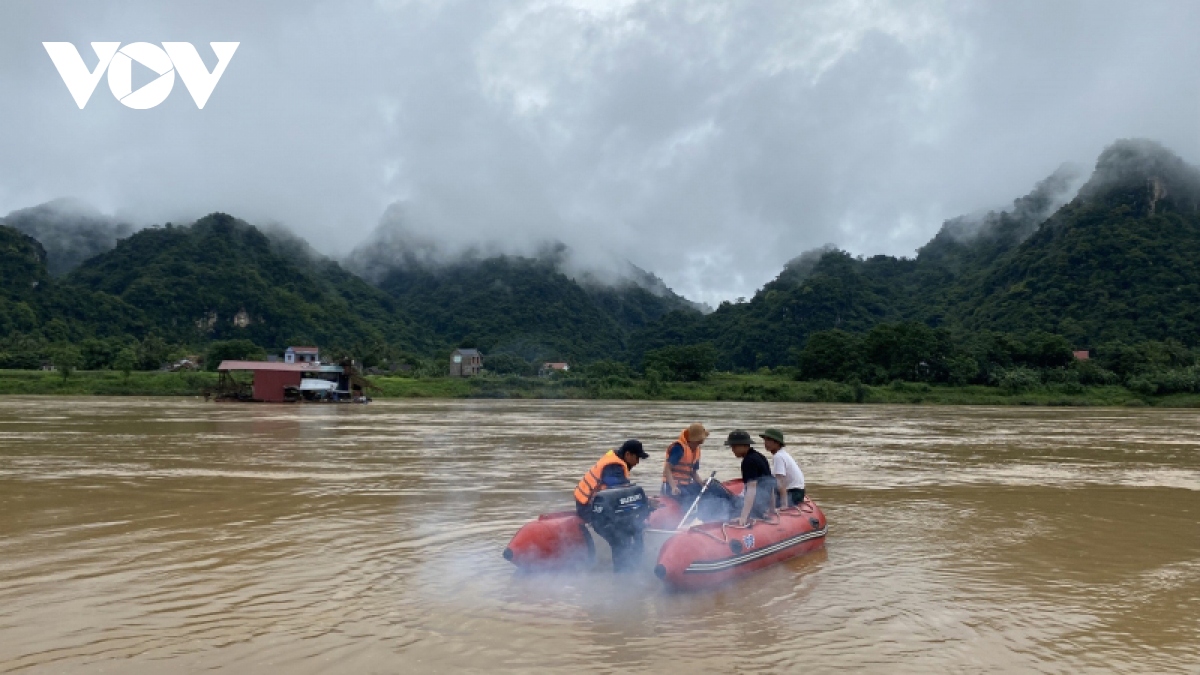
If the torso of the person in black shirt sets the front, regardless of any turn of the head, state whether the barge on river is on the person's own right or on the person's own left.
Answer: on the person's own right

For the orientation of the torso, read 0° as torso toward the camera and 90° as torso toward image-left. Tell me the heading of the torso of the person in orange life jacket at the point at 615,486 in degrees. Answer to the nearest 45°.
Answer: approximately 270°

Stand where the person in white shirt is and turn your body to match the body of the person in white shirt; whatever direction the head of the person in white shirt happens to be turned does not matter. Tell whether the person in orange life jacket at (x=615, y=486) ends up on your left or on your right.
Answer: on your left

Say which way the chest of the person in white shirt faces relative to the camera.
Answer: to the viewer's left

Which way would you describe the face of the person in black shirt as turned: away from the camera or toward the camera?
toward the camera

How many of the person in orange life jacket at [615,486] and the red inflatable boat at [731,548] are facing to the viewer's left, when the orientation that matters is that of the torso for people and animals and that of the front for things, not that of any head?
0

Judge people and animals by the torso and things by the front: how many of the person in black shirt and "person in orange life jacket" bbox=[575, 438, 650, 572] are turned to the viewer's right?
1

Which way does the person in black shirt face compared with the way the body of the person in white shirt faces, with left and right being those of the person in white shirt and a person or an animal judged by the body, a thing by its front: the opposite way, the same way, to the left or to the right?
the same way

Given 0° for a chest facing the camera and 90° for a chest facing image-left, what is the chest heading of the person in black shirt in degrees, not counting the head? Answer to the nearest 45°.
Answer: approximately 90°

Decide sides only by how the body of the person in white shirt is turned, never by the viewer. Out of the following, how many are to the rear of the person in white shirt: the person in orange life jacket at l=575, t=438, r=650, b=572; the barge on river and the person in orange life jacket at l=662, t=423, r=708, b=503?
0

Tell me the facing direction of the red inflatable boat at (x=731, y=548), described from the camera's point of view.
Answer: facing away from the viewer and to the right of the viewer

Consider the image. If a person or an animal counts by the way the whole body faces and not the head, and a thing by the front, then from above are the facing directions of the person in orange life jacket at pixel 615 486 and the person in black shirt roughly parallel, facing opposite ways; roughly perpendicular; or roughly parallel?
roughly parallel, facing opposite ways

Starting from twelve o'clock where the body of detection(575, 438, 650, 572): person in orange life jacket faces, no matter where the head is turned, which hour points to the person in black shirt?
The person in black shirt is roughly at 11 o'clock from the person in orange life jacket.

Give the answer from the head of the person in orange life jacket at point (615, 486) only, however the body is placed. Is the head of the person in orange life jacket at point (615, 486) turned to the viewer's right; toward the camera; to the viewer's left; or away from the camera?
to the viewer's right
